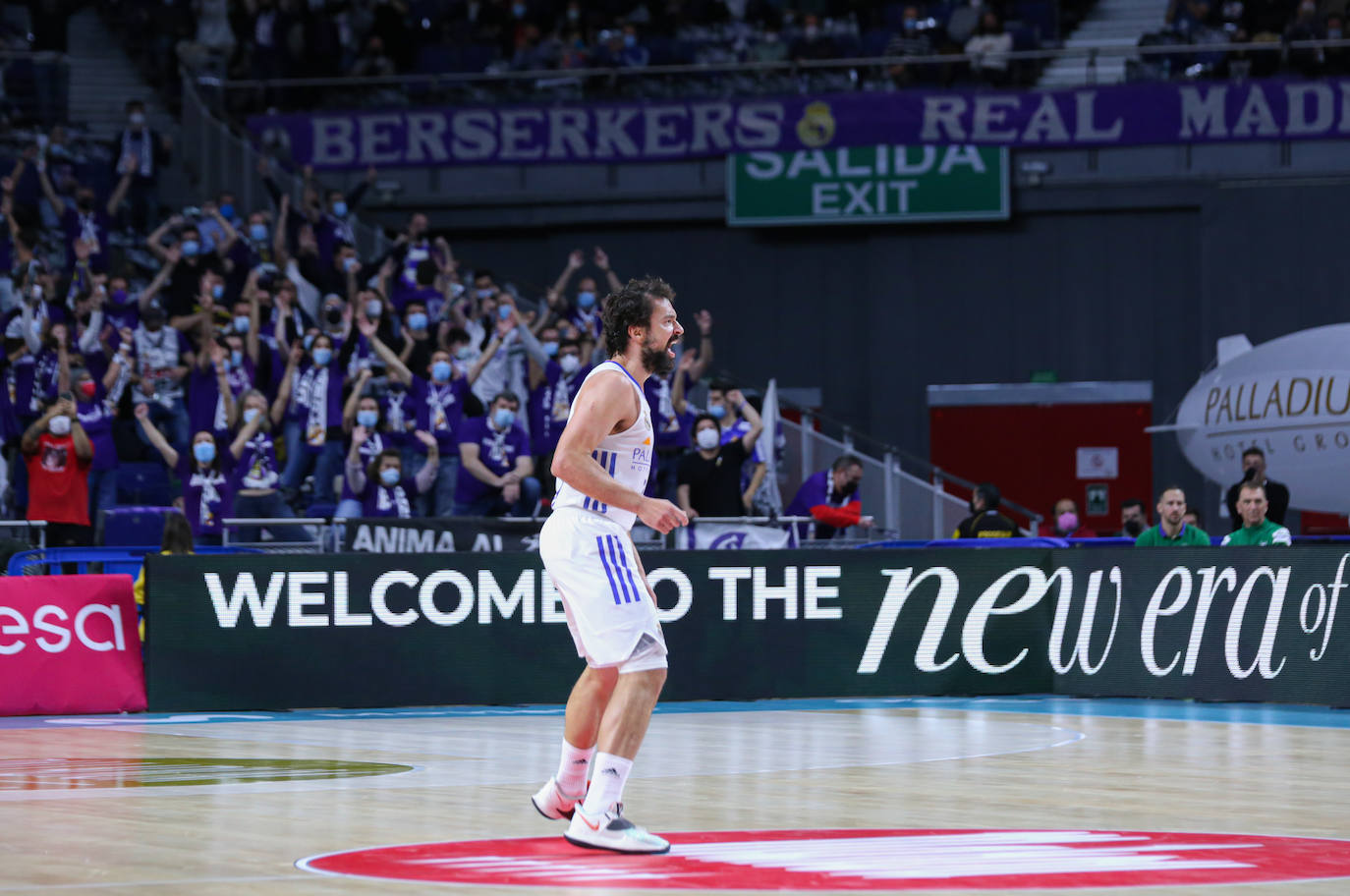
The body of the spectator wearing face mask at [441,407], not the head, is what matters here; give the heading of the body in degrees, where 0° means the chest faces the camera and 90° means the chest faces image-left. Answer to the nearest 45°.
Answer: approximately 0°

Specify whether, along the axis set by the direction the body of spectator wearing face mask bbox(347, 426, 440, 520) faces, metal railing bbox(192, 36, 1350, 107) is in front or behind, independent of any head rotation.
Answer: behind

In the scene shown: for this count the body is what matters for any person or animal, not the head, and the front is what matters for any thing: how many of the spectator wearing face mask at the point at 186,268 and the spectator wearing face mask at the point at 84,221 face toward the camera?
2

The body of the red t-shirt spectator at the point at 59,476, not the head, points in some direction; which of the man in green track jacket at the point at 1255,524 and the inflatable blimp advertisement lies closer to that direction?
the man in green track jacket

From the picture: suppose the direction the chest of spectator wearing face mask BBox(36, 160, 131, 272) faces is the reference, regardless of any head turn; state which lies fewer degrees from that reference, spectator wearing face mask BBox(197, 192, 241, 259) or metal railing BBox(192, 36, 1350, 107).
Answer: the spectator wearing face mask

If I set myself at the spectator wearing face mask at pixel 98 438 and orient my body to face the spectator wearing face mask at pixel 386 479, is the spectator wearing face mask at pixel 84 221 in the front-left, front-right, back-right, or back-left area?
back-left

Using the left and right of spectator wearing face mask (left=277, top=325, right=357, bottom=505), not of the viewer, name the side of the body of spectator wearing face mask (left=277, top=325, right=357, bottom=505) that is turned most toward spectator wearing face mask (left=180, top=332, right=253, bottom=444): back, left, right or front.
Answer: right

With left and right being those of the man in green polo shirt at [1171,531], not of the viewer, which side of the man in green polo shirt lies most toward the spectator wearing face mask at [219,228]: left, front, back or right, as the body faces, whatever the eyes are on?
right

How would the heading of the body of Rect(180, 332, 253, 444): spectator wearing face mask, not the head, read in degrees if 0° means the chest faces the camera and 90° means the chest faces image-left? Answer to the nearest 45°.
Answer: approximately 315°
